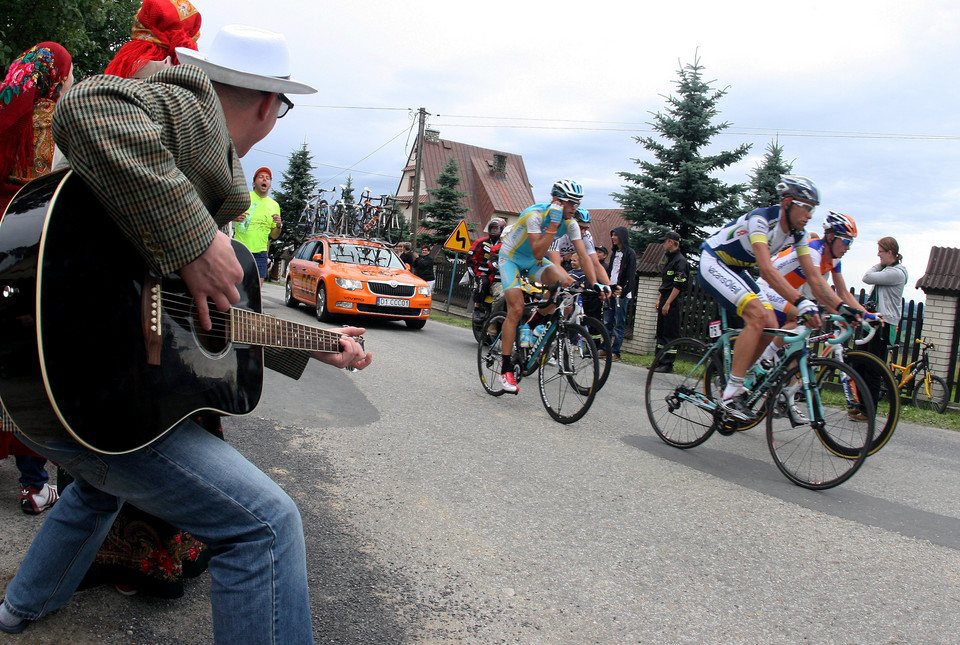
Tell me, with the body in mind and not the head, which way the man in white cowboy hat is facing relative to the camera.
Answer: to the viewer's right

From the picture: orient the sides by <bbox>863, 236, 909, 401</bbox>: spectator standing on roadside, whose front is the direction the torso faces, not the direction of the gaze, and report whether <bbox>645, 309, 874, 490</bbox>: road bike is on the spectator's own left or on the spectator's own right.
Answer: on the spectator's own left

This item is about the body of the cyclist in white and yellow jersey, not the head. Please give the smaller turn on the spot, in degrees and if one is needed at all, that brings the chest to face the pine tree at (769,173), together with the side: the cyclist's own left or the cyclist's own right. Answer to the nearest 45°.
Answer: approximately 135° to the cyclist's own left

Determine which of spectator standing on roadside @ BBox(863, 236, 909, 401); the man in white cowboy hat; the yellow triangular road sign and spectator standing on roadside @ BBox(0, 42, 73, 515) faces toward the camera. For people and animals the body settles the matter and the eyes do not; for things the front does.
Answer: the yellow triangular road sign

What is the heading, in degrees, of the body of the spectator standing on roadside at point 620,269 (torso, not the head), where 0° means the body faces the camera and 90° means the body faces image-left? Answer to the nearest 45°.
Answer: approximately 45°

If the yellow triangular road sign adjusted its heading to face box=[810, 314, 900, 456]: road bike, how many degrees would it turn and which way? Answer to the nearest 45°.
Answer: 0° — it already faces it

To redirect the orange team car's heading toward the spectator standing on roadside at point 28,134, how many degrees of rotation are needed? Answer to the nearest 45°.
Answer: approximately 45° to its right

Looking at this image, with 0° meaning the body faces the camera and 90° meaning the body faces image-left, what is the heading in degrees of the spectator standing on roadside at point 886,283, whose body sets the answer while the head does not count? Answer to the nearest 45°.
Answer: approximately 90°
